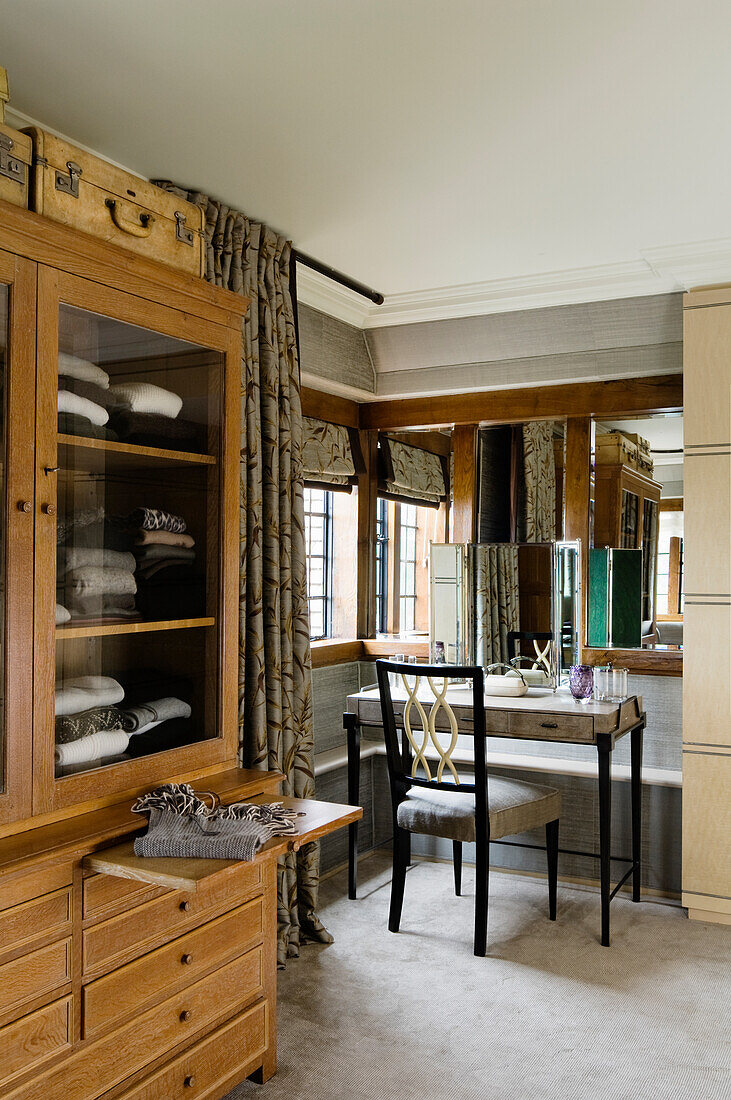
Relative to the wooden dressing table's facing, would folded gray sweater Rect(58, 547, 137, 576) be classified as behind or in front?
in front

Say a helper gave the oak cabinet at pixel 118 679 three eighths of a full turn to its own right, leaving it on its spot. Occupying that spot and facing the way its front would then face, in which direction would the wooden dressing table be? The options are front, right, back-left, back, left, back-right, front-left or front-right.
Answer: back-right

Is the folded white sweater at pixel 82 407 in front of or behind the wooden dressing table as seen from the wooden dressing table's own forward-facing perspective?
in front

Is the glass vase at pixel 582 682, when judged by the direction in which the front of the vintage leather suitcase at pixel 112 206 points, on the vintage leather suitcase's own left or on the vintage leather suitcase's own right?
on the vintage leather suitcase's own left

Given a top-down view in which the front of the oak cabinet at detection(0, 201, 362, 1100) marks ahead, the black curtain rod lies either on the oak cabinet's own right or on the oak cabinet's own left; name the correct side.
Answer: on the oak cabinet's own left

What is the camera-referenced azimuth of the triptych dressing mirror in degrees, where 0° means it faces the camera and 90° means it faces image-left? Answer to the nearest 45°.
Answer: approximately 45°

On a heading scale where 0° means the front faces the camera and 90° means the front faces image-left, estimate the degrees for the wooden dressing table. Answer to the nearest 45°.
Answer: approximately 45°

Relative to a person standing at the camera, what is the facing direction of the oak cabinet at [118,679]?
facing the viewer and to the right of the viewer

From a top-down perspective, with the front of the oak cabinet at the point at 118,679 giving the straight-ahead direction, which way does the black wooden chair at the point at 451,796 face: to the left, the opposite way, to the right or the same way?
to the left

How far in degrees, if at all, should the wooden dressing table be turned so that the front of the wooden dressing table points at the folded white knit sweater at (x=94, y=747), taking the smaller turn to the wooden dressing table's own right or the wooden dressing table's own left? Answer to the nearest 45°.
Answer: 0° — it already faces it

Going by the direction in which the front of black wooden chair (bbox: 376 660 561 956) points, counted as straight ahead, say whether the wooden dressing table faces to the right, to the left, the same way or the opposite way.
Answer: the opposite way

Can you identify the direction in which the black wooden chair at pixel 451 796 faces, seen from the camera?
facing away from the viewer and to the right of the viewer

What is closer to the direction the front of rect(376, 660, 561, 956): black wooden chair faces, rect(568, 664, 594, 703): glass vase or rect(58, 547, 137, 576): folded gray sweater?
the glass vase

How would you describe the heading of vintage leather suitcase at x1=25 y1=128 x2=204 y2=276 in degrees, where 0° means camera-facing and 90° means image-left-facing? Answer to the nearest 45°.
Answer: approximately 315°

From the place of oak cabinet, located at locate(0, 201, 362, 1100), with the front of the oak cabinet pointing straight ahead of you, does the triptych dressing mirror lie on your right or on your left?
on your left

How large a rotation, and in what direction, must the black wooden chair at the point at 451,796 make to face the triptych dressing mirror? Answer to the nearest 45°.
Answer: approximately 45° to its left
